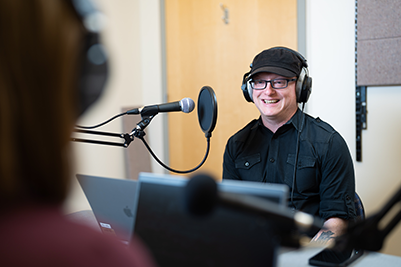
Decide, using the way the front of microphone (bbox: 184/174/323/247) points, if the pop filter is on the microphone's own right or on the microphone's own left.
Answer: on the microphone's own right

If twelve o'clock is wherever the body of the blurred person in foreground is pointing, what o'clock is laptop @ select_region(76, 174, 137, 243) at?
The laptop is roughly at 11 o'clock from the blurred person in foreground.

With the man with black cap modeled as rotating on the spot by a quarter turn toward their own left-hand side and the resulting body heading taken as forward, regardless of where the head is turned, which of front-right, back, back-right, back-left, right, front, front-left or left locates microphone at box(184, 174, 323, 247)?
front-right

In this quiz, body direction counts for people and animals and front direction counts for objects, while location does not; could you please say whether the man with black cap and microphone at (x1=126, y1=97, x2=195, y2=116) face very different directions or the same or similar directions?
very different directions

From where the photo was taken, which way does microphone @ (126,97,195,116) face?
to the viewer's right

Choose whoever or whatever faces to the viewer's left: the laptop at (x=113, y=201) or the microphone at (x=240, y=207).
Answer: the microphone

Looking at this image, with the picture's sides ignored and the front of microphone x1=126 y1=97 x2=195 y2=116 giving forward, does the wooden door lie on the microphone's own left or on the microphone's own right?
on the microphone's own left

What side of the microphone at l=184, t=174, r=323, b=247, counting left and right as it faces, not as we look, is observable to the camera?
left
